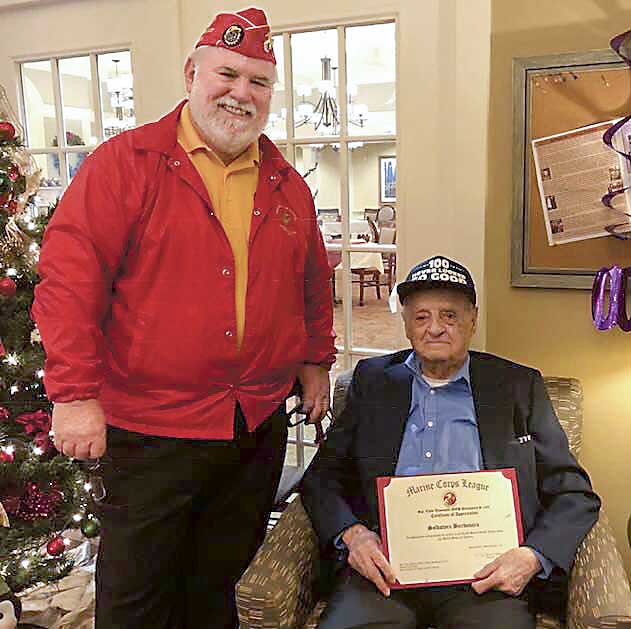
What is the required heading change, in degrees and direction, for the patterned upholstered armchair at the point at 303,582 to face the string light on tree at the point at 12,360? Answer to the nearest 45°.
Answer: approximately 135° to its right

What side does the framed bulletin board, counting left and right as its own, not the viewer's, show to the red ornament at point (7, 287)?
right

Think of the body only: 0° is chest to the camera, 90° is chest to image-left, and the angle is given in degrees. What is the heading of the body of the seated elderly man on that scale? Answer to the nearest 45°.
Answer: approximately 0°

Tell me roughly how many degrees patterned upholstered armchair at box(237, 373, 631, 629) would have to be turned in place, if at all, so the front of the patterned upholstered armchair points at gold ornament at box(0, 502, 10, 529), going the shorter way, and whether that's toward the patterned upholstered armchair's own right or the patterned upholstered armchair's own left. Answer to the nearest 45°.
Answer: approximately 90° to the patterned upholstered armchair's own right

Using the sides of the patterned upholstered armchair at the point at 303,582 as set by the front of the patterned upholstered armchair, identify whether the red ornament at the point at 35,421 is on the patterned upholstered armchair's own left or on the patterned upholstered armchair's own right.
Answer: on the patterned upholstered armchair's own right

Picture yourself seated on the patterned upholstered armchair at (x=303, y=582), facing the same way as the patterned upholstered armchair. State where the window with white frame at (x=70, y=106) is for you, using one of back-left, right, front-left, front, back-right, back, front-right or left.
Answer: back-right
